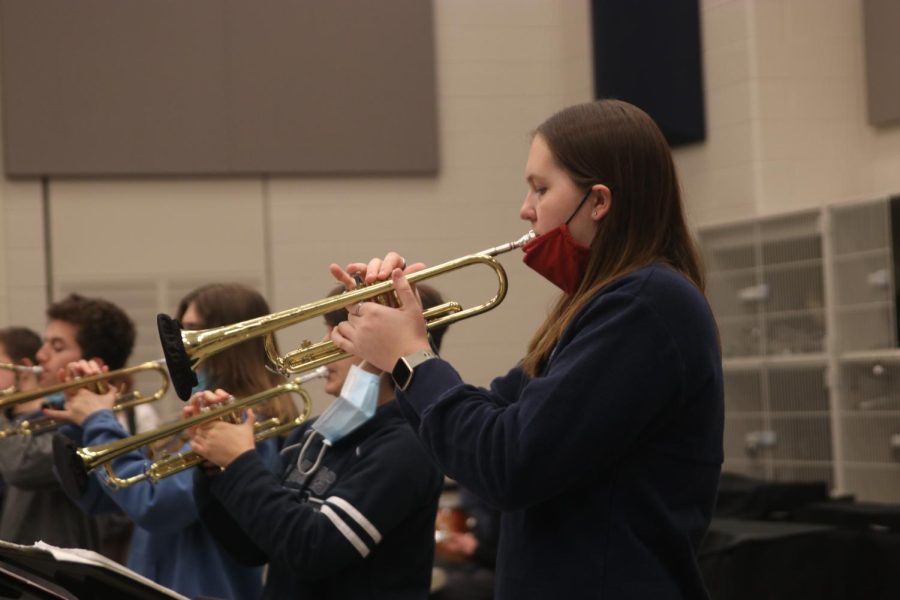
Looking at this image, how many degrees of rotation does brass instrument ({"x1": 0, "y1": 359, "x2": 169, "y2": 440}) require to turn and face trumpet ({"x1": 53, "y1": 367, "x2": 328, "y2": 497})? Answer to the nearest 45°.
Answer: approximately 90° to its left

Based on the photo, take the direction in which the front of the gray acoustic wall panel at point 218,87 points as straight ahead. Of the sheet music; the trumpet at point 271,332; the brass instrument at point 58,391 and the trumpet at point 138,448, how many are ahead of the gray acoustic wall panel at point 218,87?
4

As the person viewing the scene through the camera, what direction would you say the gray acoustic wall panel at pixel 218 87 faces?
facing the viewer

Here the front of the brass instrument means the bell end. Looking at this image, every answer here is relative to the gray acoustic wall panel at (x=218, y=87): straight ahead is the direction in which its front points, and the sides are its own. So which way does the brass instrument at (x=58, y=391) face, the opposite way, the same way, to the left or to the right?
to the right

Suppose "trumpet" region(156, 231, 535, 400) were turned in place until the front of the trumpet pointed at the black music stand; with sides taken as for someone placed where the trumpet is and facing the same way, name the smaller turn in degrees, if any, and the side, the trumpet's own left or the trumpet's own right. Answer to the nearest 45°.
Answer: approximately 90° to the trumpet's own left

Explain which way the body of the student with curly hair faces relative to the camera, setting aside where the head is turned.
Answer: to the viewer's left

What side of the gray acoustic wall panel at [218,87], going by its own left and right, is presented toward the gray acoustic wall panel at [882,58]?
left

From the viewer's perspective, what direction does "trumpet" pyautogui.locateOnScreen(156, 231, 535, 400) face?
to the viewer's left

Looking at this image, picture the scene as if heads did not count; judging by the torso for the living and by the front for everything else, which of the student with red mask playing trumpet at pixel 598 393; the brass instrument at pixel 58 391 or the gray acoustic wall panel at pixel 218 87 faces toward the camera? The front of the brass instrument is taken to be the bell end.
the gray acoustic wall panel

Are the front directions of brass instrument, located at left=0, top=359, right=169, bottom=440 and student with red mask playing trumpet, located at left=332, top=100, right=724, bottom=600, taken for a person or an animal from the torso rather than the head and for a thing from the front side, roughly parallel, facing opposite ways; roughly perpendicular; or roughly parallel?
roughly parallel

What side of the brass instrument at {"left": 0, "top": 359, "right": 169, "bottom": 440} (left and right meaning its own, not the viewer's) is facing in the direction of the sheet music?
left

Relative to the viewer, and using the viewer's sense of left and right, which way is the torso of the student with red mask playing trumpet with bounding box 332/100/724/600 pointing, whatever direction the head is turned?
facing to the left of the viewer

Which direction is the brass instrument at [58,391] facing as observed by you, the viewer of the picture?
facing to the left of the viewer

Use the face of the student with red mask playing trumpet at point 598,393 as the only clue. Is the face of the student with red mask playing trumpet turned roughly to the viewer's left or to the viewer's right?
to the viewer's left
